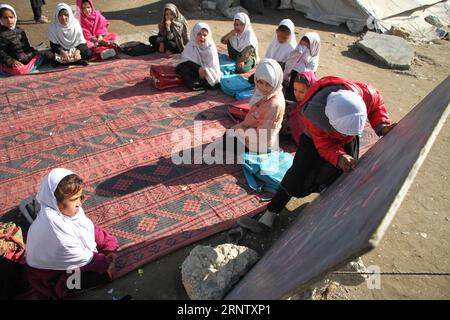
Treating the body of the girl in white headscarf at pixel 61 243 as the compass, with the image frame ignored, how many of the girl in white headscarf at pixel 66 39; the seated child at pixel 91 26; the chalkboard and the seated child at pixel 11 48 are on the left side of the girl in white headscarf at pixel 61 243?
3

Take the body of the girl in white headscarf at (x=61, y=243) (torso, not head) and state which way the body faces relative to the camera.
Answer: to the viewer's right

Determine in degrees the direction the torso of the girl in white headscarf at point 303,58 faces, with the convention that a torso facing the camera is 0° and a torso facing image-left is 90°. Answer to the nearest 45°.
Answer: approximately 45°

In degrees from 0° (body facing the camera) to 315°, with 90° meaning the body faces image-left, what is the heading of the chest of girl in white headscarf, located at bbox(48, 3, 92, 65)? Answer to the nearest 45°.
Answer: approximately 0°

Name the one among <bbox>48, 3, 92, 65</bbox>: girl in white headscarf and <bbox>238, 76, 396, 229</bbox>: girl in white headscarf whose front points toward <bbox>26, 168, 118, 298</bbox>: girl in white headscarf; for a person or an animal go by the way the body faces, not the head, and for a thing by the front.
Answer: <bbox>48, 3, 92, 65</bbox>: girl in white headscarf

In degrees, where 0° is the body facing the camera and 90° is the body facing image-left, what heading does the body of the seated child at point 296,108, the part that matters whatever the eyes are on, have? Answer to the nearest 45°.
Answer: approximately 45°

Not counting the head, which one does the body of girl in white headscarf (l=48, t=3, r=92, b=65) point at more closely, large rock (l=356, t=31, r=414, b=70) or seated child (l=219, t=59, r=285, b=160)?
the seated child

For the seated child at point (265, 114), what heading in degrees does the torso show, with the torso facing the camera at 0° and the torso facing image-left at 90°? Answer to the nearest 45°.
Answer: approximately 45°

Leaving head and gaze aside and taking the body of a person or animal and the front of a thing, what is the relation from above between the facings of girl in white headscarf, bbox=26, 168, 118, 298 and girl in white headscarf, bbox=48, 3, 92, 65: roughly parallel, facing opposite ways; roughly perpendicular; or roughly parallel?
roughly perpendicular

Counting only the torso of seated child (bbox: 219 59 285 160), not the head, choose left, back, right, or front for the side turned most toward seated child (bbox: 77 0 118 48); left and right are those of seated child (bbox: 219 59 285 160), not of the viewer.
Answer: right
